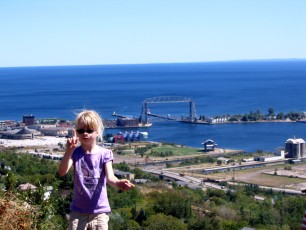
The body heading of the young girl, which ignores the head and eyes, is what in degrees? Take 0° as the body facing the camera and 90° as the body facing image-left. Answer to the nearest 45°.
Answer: approximately 0°

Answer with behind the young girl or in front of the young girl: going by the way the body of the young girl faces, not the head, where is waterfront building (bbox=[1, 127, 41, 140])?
behind

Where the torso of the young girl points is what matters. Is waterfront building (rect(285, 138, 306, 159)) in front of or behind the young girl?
behind
